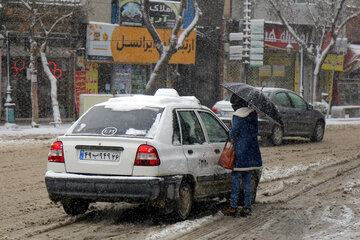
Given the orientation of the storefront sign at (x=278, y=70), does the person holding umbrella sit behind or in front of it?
in front

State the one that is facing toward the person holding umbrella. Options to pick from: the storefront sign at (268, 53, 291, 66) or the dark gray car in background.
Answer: the storefront sign

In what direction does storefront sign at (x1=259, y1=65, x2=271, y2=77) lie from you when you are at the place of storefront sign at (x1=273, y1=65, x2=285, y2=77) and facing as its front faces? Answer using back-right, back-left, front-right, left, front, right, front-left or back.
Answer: front-right

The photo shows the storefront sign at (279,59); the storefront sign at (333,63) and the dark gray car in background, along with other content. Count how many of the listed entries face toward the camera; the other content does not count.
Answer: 2

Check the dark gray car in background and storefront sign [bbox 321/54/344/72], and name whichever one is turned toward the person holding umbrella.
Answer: the storefront sign

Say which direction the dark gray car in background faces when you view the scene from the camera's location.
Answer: facing away from the viewer and to the right of the viewer

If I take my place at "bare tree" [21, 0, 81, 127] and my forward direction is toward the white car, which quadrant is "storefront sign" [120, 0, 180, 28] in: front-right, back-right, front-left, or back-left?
back-left

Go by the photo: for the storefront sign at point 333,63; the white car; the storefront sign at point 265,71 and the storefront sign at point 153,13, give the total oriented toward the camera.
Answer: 3

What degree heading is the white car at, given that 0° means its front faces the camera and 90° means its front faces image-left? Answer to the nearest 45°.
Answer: approximately 225°

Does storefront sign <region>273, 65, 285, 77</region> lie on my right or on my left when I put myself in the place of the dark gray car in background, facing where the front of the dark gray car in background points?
on my left

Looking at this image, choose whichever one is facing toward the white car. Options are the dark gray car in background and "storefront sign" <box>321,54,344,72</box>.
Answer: the storefront sign
